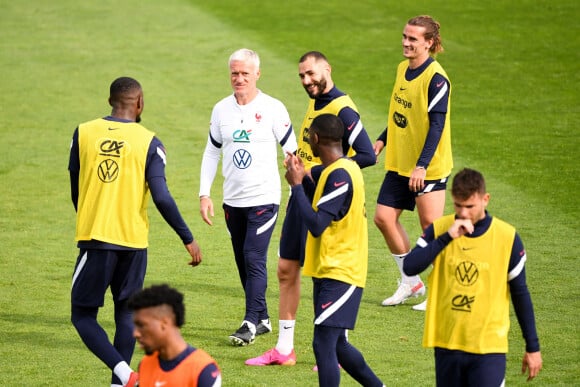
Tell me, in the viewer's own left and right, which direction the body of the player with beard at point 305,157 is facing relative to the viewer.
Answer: facing the viewer and to the left of the viewer

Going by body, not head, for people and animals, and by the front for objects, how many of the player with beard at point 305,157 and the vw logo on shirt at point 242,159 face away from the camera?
0

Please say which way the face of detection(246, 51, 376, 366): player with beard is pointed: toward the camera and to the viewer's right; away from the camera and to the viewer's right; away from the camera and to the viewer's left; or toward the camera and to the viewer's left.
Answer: toward the camera and to the viewer's left

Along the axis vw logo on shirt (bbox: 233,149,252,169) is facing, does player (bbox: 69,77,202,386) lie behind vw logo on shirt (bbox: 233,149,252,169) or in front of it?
in front

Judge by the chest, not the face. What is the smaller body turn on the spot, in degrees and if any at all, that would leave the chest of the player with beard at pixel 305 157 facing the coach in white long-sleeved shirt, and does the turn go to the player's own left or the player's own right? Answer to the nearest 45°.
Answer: approximately 90° to the player's own right

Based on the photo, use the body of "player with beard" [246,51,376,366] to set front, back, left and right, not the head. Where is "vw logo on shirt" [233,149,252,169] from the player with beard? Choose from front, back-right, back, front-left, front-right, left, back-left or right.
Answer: right

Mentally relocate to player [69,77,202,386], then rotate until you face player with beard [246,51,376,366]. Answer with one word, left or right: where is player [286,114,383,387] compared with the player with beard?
right

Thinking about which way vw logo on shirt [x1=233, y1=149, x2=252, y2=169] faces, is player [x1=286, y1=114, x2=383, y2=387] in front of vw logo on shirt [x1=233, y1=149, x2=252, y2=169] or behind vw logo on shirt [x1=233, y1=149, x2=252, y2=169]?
in front

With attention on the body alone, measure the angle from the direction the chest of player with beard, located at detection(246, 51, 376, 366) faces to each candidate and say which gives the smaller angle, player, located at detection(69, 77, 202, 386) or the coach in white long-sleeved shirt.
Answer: the player

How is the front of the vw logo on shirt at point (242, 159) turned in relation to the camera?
facing the viewer
